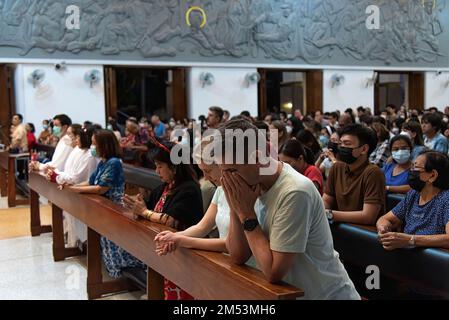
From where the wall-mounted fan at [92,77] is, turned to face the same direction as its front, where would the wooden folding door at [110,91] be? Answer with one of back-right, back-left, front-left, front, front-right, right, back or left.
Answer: back-left

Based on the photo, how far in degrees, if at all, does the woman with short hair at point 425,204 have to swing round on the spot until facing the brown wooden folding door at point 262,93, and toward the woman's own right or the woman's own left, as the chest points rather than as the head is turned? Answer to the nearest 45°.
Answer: approximately 135° to the woman's own right

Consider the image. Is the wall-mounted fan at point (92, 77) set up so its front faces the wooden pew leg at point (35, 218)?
yes

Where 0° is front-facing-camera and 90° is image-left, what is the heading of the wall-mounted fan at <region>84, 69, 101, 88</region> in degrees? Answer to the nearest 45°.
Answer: approximately 0°

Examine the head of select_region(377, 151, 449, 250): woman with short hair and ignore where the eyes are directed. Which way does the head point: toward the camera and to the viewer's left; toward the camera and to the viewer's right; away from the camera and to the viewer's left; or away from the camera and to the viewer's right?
toward the camera and to the viewer's left

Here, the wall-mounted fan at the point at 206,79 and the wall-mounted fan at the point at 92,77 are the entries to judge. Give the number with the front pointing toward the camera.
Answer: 2

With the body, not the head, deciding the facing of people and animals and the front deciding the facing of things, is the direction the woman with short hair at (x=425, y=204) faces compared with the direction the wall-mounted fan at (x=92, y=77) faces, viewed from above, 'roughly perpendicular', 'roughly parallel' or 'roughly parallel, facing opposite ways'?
roughly perpendicular

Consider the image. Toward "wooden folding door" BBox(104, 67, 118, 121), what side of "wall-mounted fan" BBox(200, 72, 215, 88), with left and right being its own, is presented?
right

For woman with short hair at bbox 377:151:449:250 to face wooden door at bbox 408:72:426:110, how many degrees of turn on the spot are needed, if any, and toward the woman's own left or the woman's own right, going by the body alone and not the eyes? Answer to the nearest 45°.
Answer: approximately 135° to the woman's own right

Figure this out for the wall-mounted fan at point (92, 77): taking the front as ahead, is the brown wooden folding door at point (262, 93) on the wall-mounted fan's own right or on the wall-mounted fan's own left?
on the wall-mounted fan's own left
